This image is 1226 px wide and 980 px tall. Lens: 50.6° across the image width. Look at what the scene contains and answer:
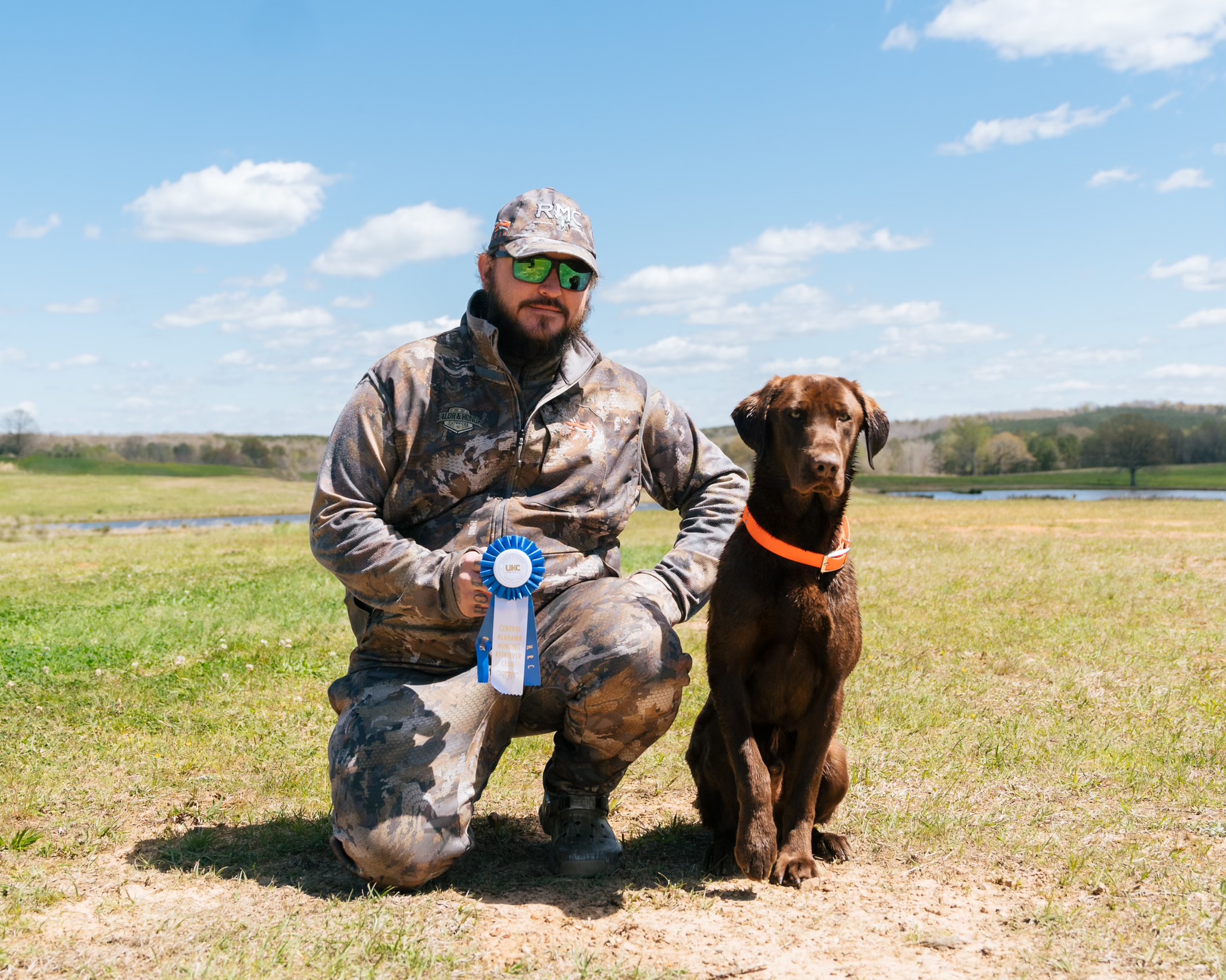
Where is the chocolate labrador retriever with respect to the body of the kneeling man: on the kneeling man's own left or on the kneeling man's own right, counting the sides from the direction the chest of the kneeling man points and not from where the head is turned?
on the kneeling man's own left

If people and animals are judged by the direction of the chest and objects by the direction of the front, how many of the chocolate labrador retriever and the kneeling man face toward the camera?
2

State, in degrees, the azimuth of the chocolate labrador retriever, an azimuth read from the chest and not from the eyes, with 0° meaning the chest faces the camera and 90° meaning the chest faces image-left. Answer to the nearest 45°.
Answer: approximately 0°

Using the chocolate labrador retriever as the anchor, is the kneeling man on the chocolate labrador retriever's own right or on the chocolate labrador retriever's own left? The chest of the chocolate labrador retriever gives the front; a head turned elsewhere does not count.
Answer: on the chocolate labrador retriever's own right
